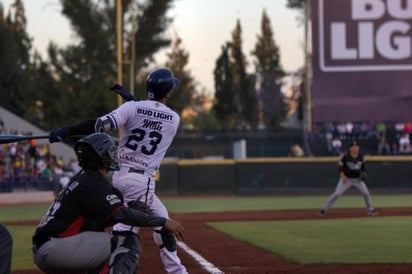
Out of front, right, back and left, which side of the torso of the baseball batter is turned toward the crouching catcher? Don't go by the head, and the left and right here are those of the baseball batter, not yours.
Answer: back

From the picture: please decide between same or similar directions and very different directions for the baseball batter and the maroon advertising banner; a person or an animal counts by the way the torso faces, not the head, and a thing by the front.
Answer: very different directions

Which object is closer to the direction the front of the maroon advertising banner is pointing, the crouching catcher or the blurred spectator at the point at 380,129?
the crouching catcher

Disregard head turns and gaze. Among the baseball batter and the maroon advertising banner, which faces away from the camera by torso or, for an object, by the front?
the baseball batter

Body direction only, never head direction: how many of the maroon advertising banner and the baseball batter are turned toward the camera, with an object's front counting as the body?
1

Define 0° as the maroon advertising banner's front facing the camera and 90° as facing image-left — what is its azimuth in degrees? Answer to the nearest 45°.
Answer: approximately 0°

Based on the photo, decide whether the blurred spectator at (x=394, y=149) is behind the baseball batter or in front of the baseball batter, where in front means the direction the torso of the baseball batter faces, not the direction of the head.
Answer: in front

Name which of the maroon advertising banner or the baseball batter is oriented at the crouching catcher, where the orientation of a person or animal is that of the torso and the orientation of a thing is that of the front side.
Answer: the maroon advertising banner

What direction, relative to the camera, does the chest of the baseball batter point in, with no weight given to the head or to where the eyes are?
away from the camera

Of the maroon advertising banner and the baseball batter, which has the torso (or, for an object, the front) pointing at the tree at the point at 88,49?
the baseball batter
